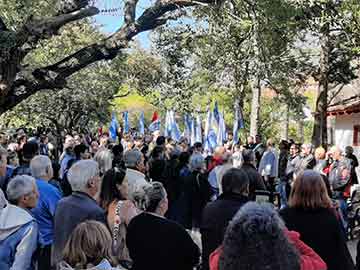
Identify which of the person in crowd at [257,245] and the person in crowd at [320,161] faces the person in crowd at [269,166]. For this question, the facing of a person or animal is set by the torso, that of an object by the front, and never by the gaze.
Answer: the person in crowd at [257,245]

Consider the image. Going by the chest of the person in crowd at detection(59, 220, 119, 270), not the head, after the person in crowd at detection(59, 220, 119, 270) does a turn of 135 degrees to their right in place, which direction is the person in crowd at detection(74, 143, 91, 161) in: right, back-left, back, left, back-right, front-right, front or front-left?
back-left

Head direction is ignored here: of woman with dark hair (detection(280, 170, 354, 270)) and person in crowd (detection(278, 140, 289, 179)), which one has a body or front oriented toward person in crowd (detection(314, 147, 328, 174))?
the woman with dark hair

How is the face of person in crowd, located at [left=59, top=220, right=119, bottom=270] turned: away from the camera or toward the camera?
away from the camera

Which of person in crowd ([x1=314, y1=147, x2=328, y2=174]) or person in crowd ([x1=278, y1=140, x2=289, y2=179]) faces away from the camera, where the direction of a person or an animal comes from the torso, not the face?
person in crowd ([x1=278, y1=140, x2=289, y2=179])

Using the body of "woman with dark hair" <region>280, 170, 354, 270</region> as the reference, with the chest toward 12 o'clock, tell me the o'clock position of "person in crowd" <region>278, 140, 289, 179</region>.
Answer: The person in crowd is roughly at 12 o'clock from the woman with dark hair.

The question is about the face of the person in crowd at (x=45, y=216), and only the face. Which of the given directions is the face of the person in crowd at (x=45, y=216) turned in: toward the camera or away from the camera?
away from the camera

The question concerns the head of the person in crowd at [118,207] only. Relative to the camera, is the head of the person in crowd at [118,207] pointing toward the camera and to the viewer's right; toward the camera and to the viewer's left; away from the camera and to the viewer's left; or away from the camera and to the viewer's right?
away from the camera and to the viewer's right

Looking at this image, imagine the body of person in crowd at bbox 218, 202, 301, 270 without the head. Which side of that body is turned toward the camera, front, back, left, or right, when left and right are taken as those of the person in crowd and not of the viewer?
back

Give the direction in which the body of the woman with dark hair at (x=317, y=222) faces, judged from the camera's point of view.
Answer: away from the camera

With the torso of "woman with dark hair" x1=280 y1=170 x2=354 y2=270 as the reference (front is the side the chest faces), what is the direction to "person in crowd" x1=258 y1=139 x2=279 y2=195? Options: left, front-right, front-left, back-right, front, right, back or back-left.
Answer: front

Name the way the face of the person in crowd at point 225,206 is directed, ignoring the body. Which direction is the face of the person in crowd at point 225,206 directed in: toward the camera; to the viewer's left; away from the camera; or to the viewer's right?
away from the camera

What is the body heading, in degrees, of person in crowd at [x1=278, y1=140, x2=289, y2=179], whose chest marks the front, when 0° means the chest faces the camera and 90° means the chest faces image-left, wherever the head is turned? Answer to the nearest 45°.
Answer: approximately 180°

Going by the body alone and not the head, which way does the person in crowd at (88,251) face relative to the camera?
away from the camera

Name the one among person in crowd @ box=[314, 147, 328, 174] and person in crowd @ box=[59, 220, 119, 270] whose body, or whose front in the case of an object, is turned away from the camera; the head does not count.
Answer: person in crowd @ box=[59, 220, 119, 270]

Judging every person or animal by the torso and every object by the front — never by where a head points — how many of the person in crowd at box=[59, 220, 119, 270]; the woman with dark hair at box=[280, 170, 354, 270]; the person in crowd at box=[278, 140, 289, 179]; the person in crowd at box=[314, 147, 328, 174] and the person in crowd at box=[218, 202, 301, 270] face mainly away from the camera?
4
